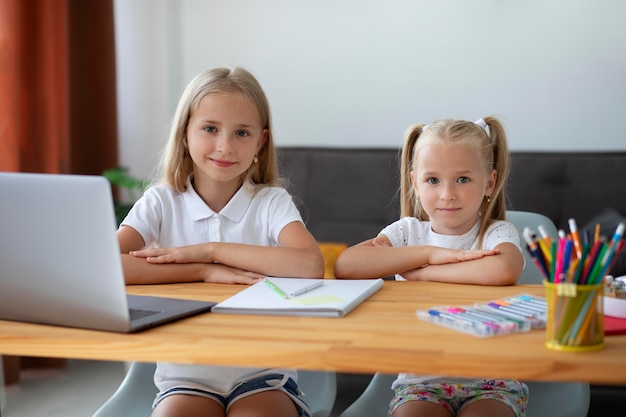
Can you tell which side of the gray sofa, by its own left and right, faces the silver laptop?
front

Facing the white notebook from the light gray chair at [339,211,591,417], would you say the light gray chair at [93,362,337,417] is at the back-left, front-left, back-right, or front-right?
front-right

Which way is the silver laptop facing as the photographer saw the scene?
facing away from the viewer and to the right of the viewer

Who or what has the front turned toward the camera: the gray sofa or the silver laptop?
the gray sofa

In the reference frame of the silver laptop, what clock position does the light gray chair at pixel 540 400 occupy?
The light gray chair is roughly at 1 o'clock from the silver laptop.

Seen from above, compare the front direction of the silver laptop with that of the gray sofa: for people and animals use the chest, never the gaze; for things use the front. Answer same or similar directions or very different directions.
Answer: very different directions

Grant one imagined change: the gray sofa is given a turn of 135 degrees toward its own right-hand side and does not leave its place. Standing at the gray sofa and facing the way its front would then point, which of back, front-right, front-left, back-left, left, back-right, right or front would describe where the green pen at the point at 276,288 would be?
back-left

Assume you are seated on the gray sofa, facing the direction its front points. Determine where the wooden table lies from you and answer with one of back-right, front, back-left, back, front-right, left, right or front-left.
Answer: front

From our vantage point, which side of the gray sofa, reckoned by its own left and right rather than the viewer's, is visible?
front

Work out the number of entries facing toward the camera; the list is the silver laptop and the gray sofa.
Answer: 1

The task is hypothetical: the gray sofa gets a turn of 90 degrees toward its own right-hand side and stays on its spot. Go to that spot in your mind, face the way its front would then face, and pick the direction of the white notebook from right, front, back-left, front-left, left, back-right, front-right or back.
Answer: left

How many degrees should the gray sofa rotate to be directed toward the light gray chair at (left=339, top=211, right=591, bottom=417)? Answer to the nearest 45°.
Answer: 0° — it already faces it
